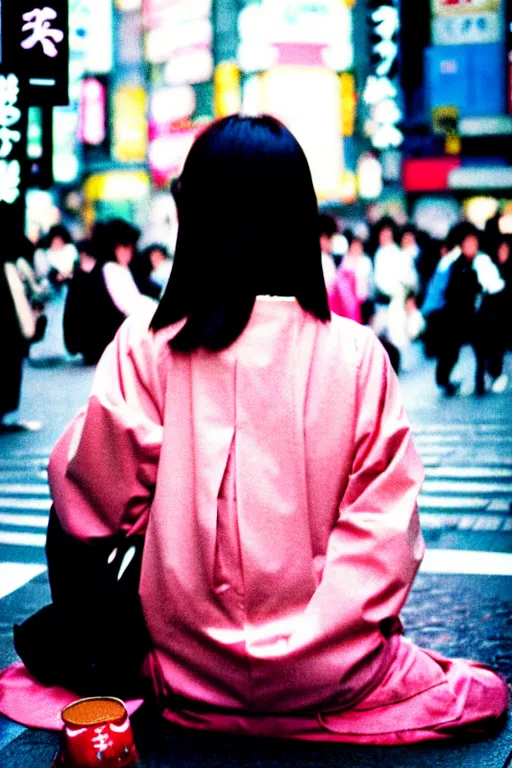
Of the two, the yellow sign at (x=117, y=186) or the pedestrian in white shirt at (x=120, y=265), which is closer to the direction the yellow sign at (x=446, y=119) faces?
the pedestrian in white shirt

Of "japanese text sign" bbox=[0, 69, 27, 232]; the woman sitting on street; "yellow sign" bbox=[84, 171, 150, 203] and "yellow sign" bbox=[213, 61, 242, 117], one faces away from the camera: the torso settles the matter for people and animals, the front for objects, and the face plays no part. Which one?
the woman sitting on street

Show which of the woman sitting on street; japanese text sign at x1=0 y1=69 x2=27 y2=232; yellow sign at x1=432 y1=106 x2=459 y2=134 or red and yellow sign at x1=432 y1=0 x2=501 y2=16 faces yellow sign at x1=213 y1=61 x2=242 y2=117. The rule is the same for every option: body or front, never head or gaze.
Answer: the woman sitting on street

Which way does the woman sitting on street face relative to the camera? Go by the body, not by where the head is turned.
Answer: away from the camera

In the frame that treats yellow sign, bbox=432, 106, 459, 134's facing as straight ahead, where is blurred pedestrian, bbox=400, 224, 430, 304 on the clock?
The blurred pedestrian is roughly at 12 o'clock from the yellow sign.

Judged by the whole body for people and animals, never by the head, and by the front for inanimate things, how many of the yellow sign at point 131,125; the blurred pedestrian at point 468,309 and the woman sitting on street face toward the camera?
2

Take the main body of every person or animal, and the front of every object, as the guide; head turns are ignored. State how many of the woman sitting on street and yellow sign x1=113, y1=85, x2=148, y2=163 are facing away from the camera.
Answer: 1
